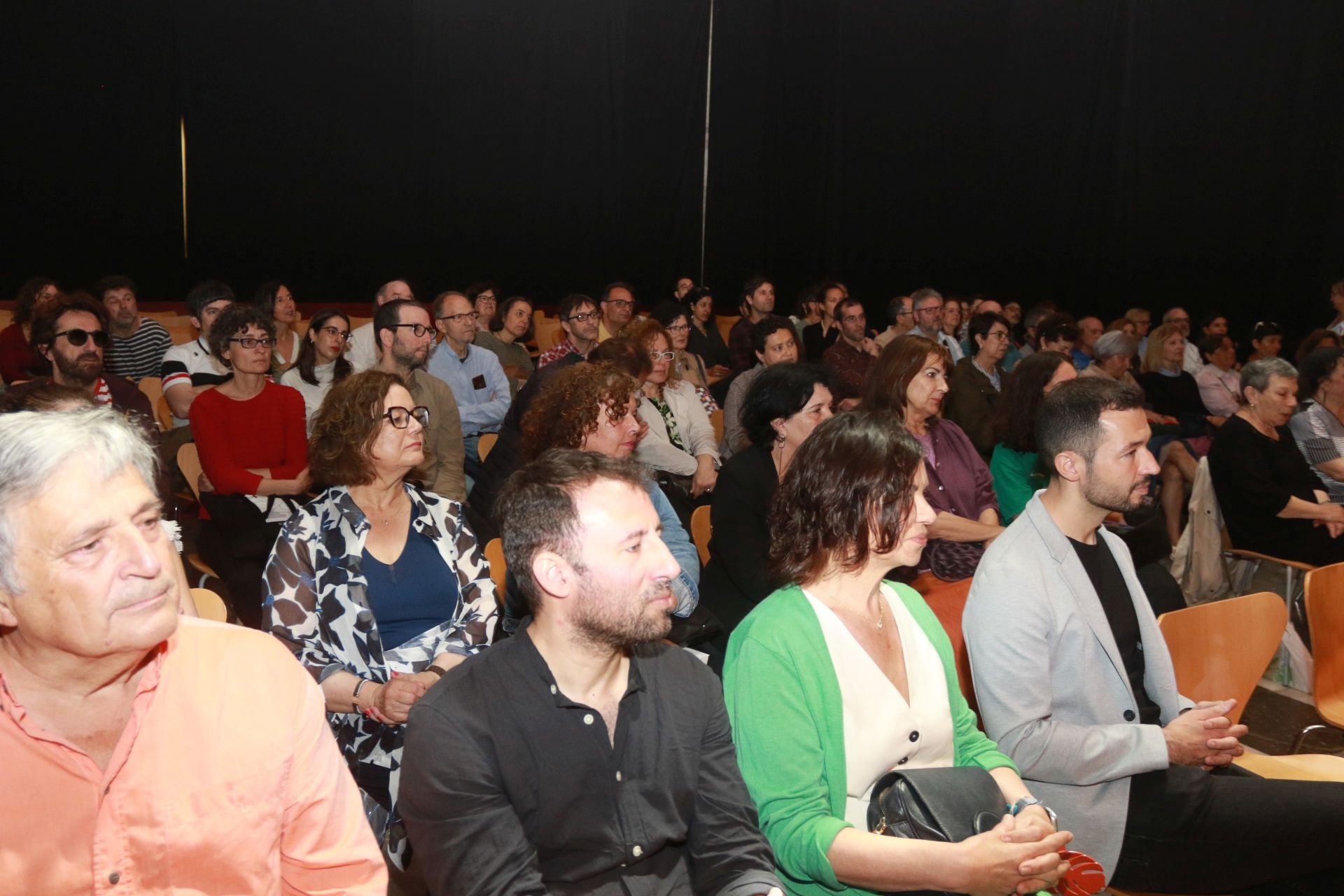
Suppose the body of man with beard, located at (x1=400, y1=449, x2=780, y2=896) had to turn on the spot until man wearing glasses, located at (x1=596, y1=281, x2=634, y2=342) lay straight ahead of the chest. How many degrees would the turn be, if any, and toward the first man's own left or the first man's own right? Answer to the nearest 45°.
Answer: approximately 135° to the first man's own left

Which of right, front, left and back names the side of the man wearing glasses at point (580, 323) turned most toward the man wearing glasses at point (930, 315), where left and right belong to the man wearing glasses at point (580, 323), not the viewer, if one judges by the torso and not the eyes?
left

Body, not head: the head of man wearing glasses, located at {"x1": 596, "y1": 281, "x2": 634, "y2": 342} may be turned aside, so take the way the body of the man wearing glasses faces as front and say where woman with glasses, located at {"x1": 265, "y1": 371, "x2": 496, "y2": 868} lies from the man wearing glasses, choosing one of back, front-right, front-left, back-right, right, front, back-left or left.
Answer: front-right

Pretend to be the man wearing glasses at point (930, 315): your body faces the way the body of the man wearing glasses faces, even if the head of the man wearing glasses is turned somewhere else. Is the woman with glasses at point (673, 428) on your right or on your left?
on your right

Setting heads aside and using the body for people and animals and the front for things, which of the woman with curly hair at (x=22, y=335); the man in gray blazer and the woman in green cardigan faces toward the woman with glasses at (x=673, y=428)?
the woman with curly hair

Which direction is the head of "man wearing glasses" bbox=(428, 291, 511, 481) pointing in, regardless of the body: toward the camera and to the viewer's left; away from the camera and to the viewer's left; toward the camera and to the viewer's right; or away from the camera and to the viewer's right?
toward the camera and to the viewer's right

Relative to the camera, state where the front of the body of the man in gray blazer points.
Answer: to the viewer's right

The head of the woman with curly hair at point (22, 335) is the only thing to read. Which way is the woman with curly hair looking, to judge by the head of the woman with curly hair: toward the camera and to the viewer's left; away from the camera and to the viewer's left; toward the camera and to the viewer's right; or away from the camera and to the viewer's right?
toward the camera and to the viewer's right

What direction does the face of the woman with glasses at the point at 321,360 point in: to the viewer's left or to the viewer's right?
to the viewer's right

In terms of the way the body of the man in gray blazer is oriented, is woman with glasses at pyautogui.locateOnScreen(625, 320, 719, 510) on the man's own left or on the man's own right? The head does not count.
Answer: on the man's own left

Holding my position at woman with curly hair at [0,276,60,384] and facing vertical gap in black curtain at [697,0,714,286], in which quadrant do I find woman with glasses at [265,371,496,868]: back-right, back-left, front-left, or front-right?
back-right

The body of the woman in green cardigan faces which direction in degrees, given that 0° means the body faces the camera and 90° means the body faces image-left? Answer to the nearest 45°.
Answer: approximately 315°

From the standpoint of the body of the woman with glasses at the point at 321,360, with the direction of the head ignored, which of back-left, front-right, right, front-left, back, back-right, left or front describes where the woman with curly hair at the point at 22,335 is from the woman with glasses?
back
